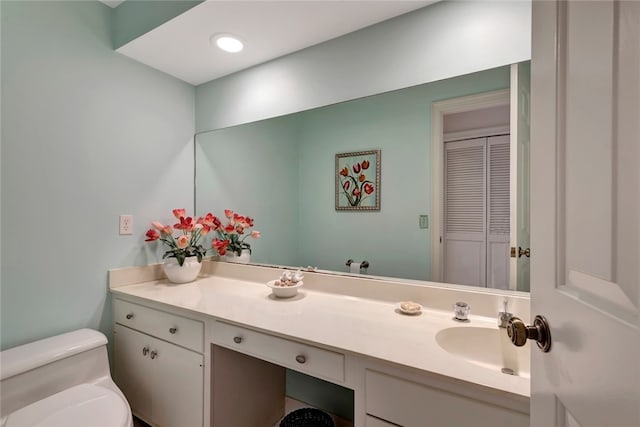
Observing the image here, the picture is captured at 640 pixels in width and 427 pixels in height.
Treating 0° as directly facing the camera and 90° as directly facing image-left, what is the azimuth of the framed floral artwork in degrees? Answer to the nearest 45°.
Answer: approximately 45°

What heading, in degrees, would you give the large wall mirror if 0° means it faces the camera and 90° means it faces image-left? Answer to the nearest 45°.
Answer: approximately 45°

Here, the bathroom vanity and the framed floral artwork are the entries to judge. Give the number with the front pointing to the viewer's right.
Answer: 0

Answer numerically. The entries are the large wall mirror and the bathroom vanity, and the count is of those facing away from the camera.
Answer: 0
